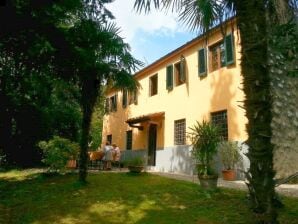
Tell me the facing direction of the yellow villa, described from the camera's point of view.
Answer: facing the viewer and to the left of the viewer

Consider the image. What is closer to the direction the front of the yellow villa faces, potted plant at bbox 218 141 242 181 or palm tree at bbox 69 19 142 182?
the palm tree

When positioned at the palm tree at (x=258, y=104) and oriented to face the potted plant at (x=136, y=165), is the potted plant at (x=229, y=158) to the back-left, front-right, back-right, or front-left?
front-right

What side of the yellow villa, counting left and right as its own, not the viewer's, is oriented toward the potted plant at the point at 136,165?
front

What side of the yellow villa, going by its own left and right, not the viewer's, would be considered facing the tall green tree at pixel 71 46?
front

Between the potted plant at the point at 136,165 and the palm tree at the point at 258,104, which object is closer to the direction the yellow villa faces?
the potted plant

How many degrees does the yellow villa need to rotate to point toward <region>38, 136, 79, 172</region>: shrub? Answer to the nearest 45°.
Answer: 0° — it already faces it

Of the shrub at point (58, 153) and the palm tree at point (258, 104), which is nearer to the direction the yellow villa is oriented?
the shrub

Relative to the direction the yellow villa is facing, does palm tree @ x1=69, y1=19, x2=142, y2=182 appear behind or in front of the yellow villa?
in front

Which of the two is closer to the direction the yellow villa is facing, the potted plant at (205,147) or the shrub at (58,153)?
the shrub

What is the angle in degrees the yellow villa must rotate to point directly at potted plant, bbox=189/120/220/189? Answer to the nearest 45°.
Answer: approximately 45° to its left

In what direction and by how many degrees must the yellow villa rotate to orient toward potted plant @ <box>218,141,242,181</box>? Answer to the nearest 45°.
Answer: approximately 90° to its left
